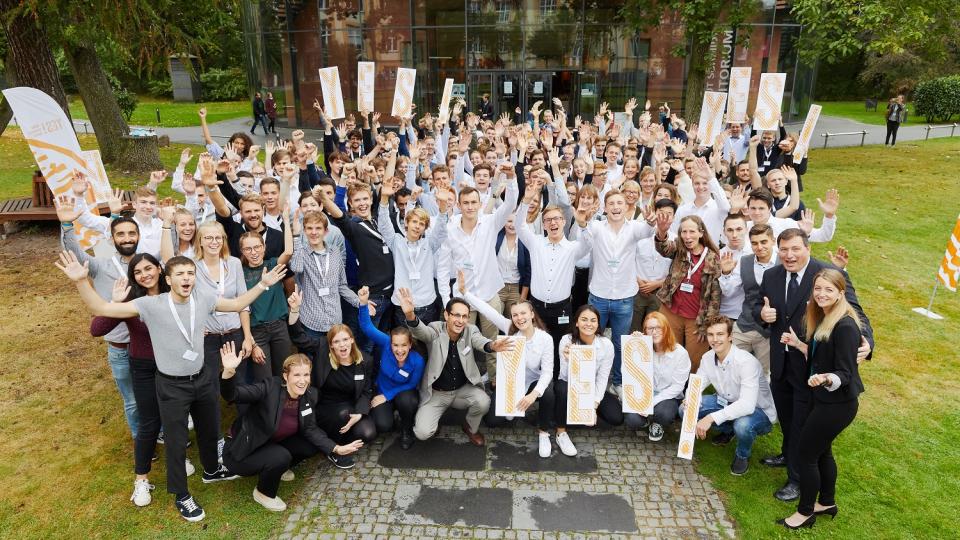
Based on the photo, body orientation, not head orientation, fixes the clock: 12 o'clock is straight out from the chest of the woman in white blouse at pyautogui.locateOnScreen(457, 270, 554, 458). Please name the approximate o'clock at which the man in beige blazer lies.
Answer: The man in beige blazer is roughly at 3 o'clock from the woman in white blouse.

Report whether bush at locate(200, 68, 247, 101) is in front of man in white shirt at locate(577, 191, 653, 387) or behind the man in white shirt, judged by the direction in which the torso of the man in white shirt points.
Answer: behind

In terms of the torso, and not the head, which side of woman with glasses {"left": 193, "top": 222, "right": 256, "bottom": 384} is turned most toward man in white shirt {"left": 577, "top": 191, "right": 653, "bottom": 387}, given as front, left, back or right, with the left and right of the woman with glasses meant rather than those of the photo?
left

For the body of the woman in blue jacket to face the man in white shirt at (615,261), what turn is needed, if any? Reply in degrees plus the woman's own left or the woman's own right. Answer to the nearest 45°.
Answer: approximately 90° to the woman's own left

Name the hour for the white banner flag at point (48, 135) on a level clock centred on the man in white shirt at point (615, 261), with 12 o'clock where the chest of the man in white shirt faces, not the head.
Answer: The white banner flag is roughly at 3 o'clock from the man in white shirt.

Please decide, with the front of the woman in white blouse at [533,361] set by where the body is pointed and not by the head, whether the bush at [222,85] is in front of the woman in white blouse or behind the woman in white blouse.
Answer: behind

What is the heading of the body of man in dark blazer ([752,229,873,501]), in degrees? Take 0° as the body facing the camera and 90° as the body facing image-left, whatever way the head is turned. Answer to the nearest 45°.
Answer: approximately 45°

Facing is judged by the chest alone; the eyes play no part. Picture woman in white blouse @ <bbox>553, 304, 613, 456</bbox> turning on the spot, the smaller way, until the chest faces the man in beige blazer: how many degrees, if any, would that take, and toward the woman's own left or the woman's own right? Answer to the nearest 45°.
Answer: approximately 90° to the woman's own right
